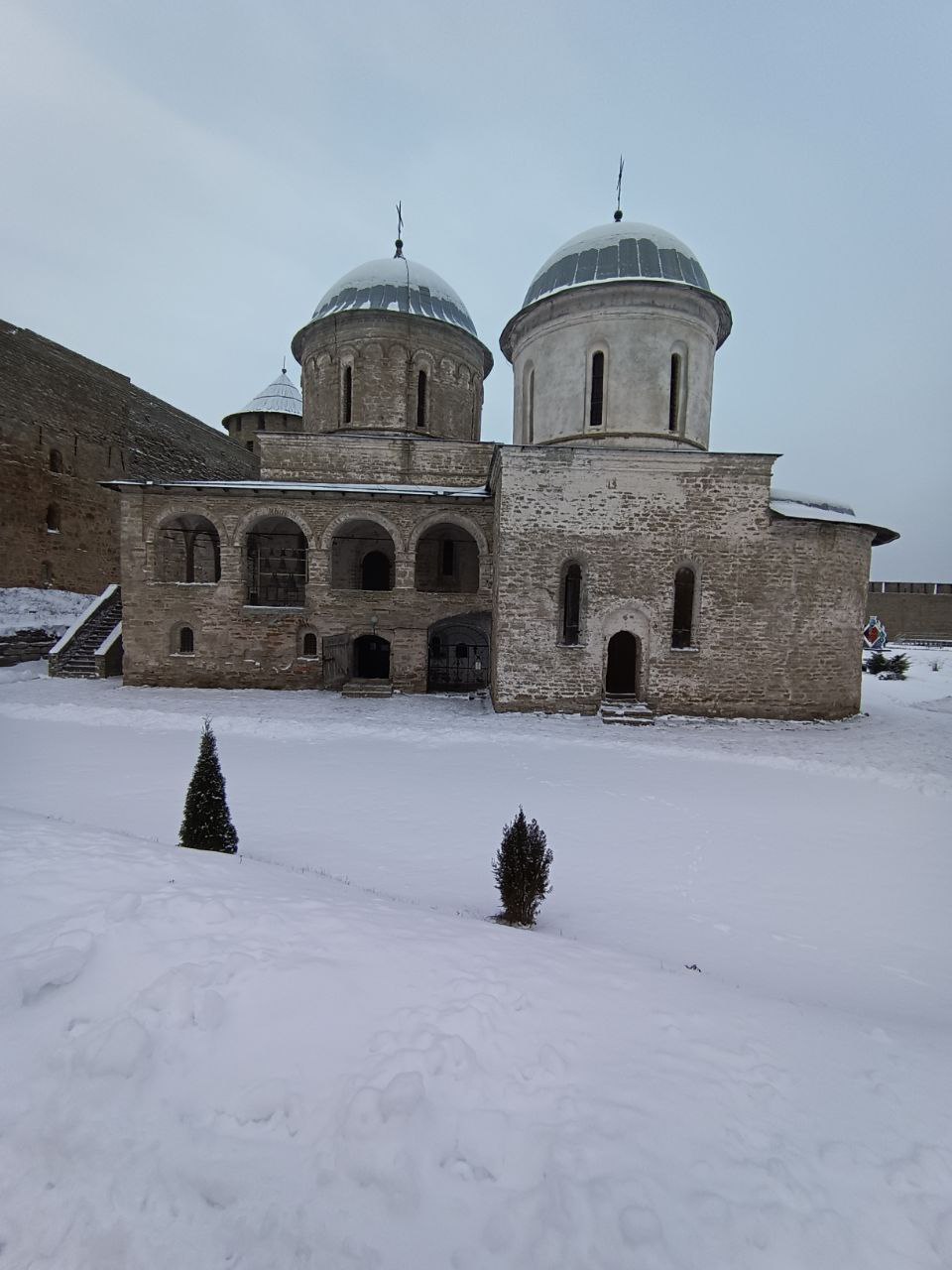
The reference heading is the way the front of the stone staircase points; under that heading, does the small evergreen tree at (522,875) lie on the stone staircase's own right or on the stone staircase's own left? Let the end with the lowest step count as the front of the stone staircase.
on the stone staircase's own left

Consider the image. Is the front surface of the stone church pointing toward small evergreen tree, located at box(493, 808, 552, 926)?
yes

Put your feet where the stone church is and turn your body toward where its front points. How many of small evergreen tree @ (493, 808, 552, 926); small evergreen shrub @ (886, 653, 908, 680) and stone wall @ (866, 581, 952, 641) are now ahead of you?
1

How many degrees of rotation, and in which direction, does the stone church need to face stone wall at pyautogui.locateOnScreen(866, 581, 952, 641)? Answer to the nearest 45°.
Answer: approximately 135° to its left
